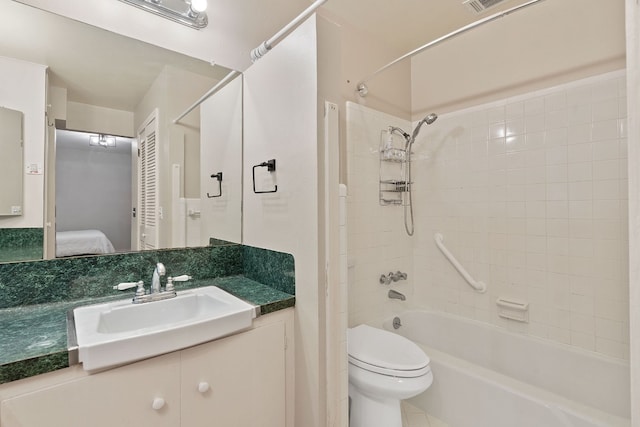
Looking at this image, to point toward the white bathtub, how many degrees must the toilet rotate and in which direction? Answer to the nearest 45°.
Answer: approximately 90° to its left

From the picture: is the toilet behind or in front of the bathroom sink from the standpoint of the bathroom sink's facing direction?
in front

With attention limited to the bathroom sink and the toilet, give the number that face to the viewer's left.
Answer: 0

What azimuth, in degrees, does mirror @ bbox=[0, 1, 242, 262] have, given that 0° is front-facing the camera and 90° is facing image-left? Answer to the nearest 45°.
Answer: approximately 315°

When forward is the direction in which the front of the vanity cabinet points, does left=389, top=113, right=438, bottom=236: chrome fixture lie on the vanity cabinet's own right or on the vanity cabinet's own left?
on the vanity cabinet's own left

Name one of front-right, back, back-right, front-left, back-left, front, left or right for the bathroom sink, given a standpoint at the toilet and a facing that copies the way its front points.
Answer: right
